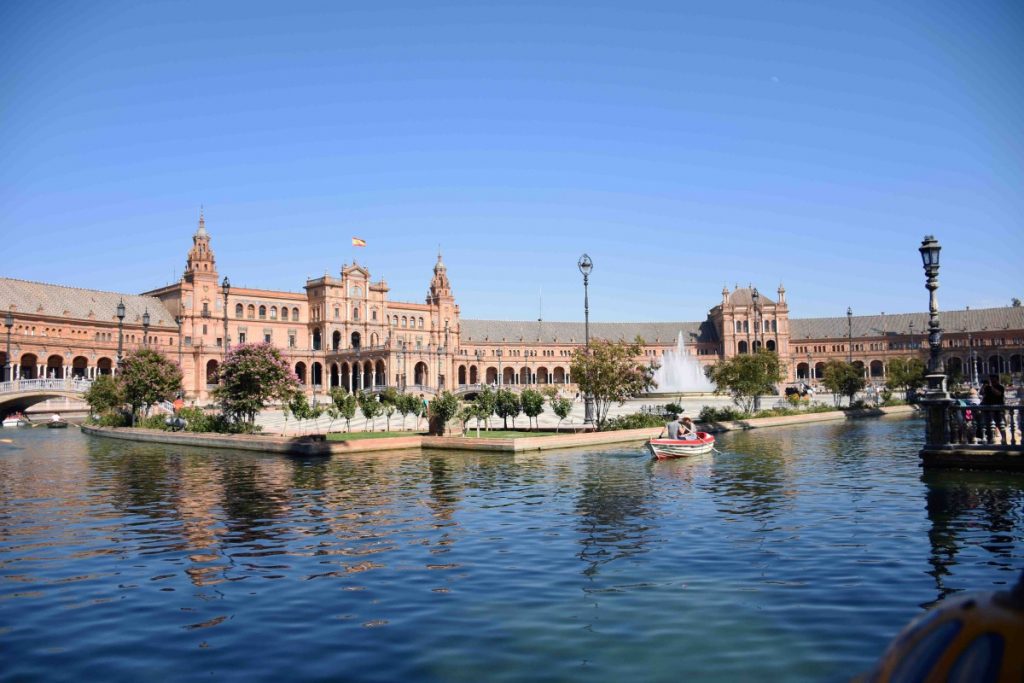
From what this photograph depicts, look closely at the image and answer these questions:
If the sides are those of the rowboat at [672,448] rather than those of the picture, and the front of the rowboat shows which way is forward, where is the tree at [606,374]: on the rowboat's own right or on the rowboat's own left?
on the rowboat's own right

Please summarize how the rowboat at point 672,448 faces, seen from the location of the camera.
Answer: facing to the left of the viewer

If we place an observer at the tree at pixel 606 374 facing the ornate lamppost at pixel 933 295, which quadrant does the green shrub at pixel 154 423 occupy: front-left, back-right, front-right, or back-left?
back-right

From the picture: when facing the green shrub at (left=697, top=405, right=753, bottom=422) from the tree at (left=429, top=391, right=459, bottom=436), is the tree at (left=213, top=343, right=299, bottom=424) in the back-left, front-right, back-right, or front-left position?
back-left

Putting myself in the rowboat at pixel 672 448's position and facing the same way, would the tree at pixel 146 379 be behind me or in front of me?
in front

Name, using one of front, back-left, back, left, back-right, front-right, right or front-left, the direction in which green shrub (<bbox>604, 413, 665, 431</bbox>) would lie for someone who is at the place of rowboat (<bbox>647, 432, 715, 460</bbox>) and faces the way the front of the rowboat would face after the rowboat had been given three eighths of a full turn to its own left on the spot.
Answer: back-left

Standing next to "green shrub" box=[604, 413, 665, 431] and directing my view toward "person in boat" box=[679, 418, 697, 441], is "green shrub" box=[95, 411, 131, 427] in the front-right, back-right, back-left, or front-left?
back-right
